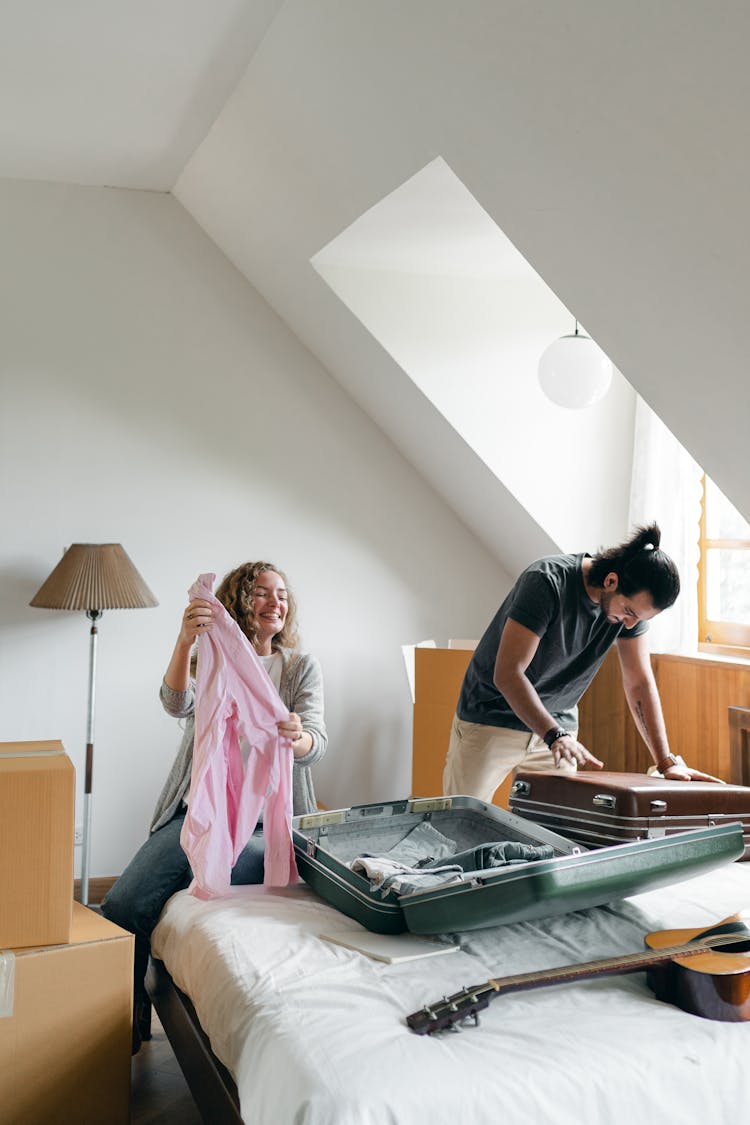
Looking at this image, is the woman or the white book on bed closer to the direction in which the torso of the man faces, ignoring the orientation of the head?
the white book on bed

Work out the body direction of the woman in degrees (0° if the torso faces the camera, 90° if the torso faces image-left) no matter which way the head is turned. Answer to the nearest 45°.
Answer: approximately 0°

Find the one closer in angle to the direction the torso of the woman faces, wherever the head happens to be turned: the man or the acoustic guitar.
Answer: the acoustic guitar

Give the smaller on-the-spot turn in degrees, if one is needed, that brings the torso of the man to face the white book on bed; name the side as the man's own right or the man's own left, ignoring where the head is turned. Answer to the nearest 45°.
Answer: approximately 45° to the man's own right

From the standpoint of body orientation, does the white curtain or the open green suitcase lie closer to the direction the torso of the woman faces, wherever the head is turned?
the open green suitcase

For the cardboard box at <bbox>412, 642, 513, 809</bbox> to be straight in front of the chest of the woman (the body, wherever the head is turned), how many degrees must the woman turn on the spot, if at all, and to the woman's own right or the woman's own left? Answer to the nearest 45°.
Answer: approximately 135° to the woman's own left

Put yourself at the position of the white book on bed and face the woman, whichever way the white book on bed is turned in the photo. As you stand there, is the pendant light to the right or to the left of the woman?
right
